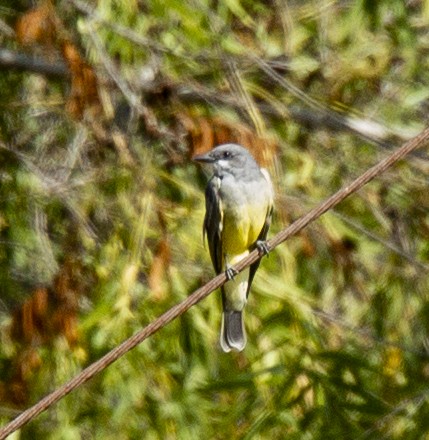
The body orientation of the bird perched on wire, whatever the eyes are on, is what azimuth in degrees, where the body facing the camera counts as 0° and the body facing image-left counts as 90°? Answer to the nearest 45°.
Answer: approximately 0°
